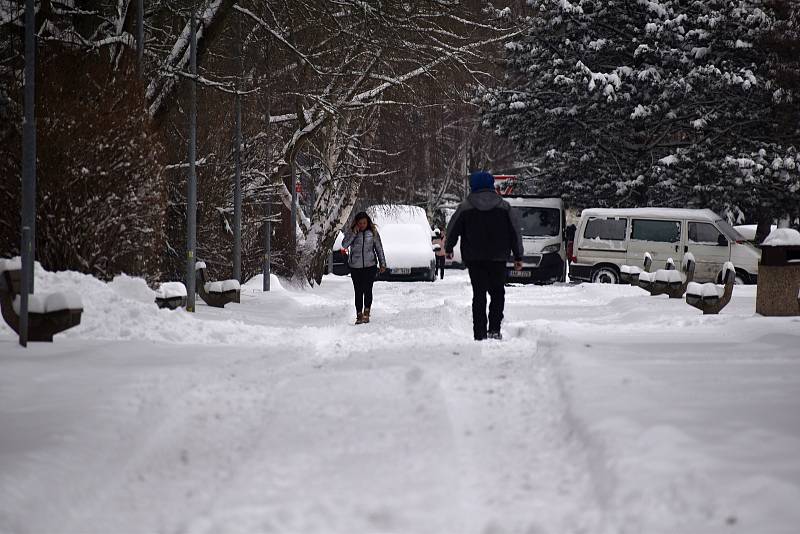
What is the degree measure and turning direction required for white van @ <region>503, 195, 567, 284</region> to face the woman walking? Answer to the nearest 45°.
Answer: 0° — it already faces them

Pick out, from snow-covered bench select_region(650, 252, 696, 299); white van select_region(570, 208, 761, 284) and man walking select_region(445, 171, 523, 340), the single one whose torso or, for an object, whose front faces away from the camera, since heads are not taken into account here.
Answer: the man walking

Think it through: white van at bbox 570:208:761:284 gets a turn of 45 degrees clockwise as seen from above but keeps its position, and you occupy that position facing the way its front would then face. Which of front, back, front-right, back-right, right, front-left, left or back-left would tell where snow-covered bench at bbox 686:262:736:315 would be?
front-right

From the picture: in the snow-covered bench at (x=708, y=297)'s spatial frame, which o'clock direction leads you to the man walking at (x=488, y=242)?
The man walking is roughly at 10 o'clock from the snow-covered bench.

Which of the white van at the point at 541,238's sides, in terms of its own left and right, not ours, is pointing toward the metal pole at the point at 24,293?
front

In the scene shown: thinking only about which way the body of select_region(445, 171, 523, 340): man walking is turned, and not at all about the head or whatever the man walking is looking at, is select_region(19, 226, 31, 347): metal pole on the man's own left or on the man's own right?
on the man's own left

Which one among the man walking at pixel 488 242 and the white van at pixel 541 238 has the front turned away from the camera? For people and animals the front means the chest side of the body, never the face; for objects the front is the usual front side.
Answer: the man walking

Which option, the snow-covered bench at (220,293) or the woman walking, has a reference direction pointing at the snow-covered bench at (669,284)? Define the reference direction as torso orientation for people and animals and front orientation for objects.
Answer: the snow-covered bench at (220,293)

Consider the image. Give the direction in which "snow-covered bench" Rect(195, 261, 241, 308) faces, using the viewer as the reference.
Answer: facing to the right of the viewer

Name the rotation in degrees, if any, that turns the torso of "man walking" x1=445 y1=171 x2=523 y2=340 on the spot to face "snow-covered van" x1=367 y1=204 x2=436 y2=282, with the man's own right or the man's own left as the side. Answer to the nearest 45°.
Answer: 0° — they already face it

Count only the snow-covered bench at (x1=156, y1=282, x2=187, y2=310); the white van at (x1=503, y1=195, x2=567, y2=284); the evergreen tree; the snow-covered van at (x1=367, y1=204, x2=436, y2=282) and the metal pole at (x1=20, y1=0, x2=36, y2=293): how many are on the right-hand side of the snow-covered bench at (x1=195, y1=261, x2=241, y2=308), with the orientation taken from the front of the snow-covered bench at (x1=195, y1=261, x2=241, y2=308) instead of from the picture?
2

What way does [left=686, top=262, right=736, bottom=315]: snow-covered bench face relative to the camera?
to the viewer's left

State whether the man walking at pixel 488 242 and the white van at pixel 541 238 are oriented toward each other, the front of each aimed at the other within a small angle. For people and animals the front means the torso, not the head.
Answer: yes

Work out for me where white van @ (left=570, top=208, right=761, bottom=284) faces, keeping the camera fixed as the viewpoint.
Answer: facing to the right of the viewer

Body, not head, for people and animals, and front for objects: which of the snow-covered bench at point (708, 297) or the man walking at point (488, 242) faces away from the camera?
the man walking

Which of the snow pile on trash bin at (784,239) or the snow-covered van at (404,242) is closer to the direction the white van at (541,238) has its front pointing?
the snow pile on trash bin
